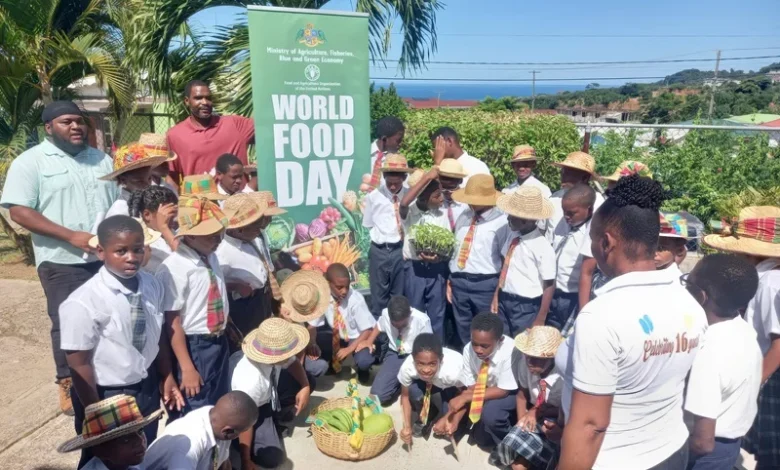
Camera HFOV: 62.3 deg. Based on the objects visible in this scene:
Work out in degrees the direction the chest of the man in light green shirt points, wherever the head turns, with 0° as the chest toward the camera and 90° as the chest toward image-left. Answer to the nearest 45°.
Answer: approximately 315°

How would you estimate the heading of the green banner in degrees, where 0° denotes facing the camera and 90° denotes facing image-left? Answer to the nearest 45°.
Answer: approximately 0°

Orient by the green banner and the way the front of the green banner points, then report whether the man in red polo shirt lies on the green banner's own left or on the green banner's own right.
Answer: on the green banner's own right

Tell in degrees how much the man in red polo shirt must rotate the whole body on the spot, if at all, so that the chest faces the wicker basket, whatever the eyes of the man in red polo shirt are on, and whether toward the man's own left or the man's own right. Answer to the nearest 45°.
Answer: approximately 45° to the man's own left

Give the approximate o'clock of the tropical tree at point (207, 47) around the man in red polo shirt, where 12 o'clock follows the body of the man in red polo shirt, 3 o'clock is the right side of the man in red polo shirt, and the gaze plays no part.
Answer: The tropical tree is roughly at 6 o'clock from the man in red polo shirt.

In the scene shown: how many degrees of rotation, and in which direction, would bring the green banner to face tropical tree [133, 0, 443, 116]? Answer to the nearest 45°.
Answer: approximately 135° to its right

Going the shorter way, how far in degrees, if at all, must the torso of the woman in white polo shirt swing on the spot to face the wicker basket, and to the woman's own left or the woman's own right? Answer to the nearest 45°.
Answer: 0° — they already face it

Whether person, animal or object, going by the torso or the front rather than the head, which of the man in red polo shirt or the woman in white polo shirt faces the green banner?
the woman in white polo shirt

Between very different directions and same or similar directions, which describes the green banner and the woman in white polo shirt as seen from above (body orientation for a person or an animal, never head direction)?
very different directions

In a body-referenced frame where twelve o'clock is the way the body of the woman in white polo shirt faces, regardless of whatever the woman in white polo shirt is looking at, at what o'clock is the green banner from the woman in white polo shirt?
The green banner is roughly at 12 o'clock from the woman in white polo shirt.

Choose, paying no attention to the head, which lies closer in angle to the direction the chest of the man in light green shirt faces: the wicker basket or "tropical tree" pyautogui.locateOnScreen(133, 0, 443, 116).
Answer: the wicker basket

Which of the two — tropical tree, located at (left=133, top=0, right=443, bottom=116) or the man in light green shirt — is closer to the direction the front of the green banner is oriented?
the man in light green shirt

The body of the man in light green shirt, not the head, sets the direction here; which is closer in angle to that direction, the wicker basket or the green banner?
the wicker basket
